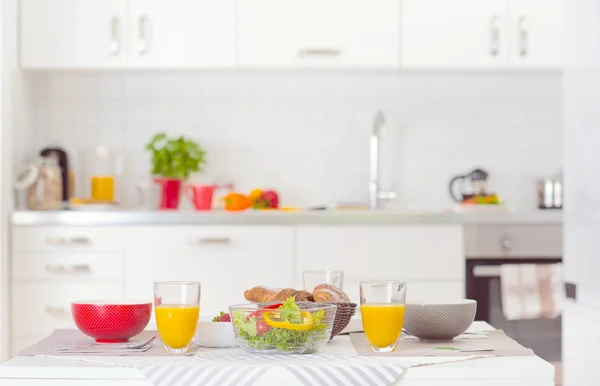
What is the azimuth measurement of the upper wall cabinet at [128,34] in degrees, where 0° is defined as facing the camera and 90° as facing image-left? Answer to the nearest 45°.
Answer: approximately 0°

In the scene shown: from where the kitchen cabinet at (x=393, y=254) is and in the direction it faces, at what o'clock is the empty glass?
The empty glass is roughly at 12 o'clock from the kitchen cabinet.

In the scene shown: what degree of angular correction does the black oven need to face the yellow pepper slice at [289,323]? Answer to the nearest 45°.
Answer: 0° — it already faces it

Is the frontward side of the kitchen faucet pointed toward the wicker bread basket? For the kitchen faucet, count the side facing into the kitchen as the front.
yes

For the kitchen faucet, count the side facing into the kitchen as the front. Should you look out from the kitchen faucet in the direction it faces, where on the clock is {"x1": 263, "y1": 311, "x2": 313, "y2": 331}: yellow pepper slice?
The yellow pepper slice is roughly at 12 o'clock from the kitchen faucet.

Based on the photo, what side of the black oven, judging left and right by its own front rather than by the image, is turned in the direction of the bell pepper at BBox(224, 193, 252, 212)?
right

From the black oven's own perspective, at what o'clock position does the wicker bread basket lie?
The wicker bread basket is roughly at 12 o'clock from the black oven.
